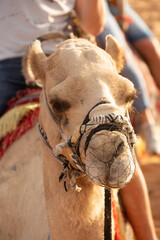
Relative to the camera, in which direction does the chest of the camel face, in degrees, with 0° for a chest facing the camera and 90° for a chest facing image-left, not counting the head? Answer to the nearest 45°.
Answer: approximately 315°
